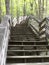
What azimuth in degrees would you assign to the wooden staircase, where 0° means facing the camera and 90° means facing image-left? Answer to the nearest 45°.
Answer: approximately 0°
